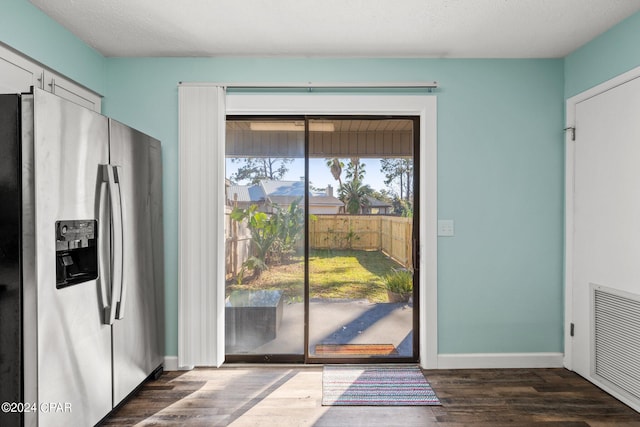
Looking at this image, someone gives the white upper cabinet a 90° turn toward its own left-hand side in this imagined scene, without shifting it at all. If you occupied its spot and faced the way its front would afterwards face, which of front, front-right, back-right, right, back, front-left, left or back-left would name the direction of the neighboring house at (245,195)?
front-right

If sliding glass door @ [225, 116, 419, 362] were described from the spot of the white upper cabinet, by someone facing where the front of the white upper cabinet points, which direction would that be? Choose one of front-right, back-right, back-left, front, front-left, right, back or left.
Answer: front-left

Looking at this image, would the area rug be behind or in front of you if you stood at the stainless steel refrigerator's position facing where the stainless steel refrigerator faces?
in front

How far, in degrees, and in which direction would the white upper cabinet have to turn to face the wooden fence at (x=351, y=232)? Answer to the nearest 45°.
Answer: approximately 45° to its left

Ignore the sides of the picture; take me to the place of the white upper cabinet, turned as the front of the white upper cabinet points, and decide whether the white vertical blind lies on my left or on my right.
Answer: on my left

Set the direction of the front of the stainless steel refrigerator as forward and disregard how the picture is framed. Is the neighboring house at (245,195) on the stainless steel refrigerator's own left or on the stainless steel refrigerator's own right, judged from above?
on the stainless steel refrigerator's own left

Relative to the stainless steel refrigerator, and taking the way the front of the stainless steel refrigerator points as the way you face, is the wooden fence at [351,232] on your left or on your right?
on your left

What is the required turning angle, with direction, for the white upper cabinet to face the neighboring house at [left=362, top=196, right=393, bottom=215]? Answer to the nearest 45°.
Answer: approximately 45° to its left

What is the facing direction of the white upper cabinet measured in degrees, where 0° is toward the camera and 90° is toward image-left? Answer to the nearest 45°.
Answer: approximately 315°

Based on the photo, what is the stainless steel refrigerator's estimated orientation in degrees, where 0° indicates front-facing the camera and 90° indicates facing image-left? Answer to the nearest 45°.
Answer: approximately 315°

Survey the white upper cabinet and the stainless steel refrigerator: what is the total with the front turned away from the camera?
0
